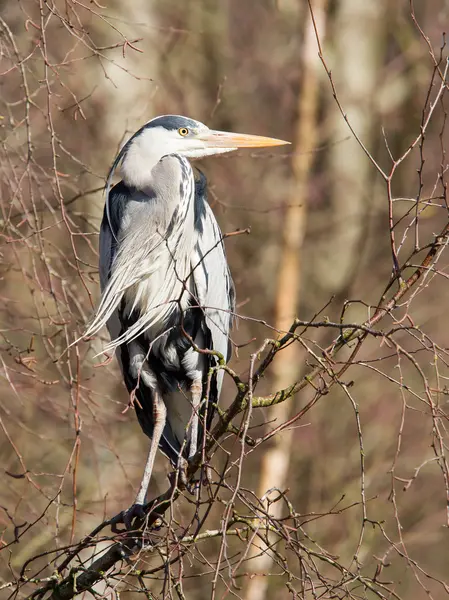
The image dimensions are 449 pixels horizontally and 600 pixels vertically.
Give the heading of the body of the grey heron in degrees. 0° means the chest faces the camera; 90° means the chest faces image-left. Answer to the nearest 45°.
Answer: approximately 0°

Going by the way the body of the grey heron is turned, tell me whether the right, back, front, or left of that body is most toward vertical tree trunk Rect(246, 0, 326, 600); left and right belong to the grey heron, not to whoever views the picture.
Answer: back
